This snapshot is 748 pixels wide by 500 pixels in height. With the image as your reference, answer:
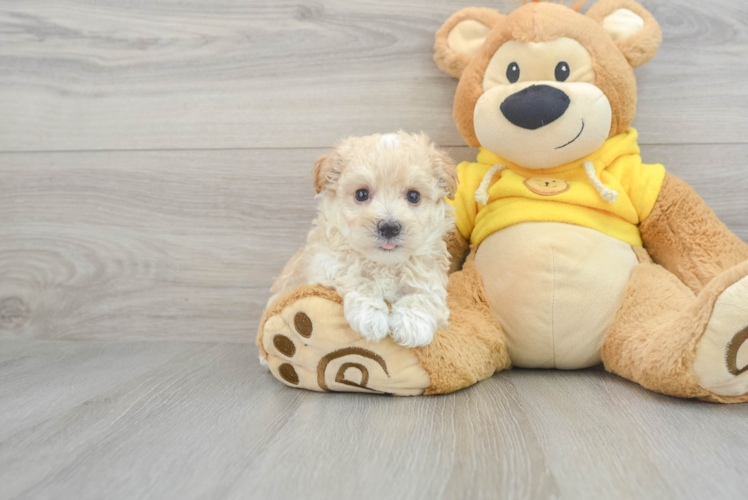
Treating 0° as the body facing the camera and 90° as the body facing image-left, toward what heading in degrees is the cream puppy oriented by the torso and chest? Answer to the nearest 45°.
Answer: approximately 0°

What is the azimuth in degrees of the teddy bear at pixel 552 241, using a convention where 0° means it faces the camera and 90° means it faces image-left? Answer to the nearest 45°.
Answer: approximately 0°
